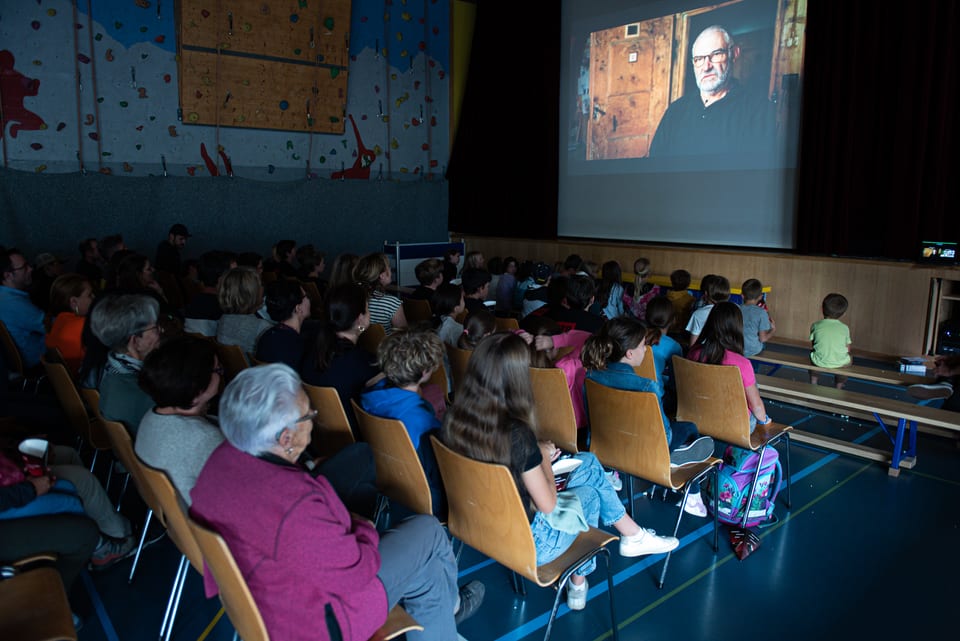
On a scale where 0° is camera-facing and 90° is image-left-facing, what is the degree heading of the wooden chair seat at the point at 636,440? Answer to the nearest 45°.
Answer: approximately 225°

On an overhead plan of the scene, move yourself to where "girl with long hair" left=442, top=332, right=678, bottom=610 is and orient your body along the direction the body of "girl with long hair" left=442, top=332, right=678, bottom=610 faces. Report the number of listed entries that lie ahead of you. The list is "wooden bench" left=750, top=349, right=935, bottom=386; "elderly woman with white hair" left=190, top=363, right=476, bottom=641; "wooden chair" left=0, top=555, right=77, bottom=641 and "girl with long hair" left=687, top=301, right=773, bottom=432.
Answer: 2

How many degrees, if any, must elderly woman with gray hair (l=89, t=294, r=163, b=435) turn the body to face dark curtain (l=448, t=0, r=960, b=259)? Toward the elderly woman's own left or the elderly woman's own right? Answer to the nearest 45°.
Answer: approximately 45° to the elderly woman's own right

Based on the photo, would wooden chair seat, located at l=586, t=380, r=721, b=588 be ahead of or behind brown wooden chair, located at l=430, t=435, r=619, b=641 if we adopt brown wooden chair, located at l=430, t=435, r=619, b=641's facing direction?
ahead

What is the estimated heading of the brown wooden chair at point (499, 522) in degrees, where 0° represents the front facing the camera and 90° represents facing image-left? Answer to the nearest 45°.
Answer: approximately 225°

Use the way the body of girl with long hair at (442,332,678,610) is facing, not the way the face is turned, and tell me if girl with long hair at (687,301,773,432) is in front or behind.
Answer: in front

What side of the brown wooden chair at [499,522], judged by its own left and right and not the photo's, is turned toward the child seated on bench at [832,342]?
front

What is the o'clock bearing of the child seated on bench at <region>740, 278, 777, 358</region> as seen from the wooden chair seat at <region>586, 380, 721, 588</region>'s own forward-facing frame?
The child seated on bench is roughly at 11 o'clock from the wooden chair seat.

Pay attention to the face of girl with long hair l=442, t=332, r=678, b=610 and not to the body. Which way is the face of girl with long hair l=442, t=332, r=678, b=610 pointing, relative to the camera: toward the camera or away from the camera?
away from the camera

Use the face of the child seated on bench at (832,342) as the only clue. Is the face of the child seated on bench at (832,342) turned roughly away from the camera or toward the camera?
away from the camera

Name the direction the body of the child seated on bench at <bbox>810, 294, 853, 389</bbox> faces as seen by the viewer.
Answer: away from the camera

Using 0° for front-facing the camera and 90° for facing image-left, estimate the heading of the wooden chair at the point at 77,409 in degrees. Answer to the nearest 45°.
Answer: approximately 225°

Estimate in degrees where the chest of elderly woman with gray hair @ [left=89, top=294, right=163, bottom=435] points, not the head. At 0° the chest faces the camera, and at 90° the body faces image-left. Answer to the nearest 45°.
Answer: approximately 225°
